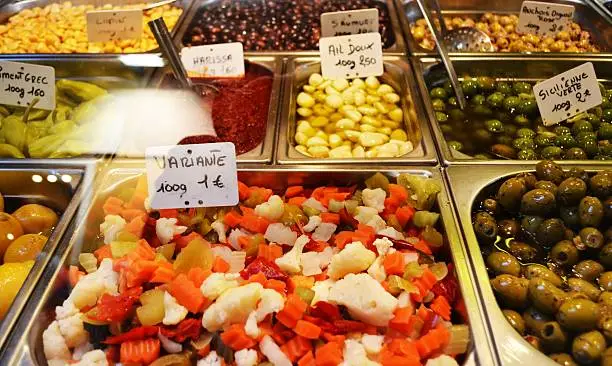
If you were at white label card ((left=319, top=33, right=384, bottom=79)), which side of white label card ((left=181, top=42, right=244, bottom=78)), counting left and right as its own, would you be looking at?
left

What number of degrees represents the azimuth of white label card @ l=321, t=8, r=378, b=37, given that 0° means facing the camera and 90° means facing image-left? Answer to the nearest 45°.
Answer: approximately 0°

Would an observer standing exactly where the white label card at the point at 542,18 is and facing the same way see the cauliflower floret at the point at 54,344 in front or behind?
in front

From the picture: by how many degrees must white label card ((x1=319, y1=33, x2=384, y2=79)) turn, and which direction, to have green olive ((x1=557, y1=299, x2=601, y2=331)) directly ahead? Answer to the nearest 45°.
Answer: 0° — it already faces it

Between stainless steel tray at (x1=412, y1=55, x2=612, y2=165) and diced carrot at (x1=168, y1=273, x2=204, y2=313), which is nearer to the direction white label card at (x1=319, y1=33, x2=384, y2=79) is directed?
the diced carrot

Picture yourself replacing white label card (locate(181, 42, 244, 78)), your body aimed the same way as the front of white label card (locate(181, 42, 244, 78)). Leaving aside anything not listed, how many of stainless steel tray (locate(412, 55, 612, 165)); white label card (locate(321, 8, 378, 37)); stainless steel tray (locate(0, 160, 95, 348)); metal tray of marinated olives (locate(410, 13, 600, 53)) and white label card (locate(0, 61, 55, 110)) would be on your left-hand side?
3
